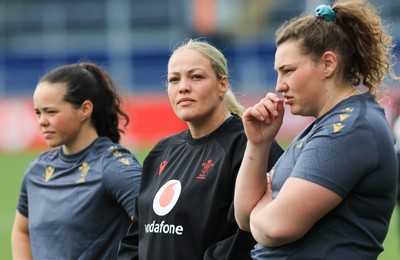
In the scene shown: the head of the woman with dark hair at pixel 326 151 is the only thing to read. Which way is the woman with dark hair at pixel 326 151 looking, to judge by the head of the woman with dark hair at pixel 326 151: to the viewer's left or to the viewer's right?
to the viewer's left

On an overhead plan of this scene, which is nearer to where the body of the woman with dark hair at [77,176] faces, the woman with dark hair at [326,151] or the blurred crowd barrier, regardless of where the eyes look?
the woman with dark hair

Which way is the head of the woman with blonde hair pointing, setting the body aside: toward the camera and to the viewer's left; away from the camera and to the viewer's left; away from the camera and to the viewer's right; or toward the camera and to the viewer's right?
toward the camera and to the viewer's left

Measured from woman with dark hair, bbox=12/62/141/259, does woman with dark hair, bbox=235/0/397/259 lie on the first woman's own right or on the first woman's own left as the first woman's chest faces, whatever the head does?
on the first woman's own left

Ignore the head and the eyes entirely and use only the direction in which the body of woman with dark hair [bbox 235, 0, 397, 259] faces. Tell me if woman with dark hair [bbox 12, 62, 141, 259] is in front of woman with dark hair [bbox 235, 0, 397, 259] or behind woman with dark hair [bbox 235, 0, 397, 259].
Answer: in front

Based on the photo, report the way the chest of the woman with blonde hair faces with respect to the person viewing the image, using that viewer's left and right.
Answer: facing the viewer and to the left of the viewer

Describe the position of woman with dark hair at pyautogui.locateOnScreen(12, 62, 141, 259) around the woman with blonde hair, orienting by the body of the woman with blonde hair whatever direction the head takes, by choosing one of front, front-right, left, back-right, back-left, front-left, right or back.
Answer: right

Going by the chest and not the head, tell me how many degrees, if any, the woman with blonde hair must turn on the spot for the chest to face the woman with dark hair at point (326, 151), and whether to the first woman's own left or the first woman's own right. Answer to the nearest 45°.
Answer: approximately 90° to the first woman's own left

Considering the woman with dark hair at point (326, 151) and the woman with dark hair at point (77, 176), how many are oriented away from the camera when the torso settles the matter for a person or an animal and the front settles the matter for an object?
0

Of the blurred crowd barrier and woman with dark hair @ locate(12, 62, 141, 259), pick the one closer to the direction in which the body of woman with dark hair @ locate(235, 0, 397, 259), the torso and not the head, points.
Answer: the woman with dark hair

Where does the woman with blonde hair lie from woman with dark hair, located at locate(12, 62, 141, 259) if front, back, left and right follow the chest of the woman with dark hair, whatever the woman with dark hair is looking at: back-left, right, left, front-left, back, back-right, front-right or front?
left

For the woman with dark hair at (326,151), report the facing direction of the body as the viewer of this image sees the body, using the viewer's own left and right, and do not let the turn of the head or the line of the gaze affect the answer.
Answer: facing to the left of the viewer

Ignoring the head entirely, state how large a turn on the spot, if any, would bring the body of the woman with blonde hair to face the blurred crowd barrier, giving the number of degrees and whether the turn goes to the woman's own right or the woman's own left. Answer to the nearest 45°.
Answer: approximately 135° to the woman's own right

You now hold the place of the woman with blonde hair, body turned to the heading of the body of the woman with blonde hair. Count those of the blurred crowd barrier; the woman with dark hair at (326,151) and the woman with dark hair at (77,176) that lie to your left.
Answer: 1
